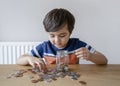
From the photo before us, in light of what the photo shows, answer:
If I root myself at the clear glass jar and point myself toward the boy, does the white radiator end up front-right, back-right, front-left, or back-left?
front-left

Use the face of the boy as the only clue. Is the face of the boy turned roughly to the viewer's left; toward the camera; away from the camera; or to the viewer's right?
toward the camera

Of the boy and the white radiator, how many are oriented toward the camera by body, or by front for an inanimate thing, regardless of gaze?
2

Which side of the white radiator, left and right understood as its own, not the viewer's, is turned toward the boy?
front

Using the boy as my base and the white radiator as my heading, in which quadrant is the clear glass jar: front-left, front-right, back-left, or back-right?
back-left

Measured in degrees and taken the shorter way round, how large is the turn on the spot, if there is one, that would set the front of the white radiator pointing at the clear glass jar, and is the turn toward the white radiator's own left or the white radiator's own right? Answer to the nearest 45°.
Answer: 0° — it already faces it

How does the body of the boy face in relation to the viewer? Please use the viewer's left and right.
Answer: facing the viewer

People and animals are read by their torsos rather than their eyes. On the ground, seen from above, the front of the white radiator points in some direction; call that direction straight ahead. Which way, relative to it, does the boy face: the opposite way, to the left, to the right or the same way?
the same way
